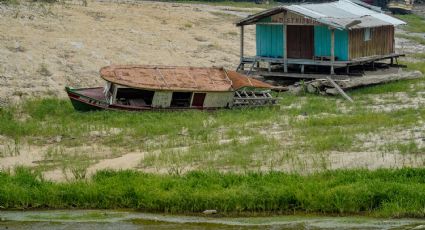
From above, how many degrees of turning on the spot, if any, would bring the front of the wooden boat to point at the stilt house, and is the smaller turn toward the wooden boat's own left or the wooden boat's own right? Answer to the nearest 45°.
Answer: approximately 135° to the wooden boat's own right

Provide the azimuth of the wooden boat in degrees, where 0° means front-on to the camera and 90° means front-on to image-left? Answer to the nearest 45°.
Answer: approximately 90°

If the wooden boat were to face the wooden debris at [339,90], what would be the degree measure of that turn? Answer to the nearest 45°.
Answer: approximately 180°
